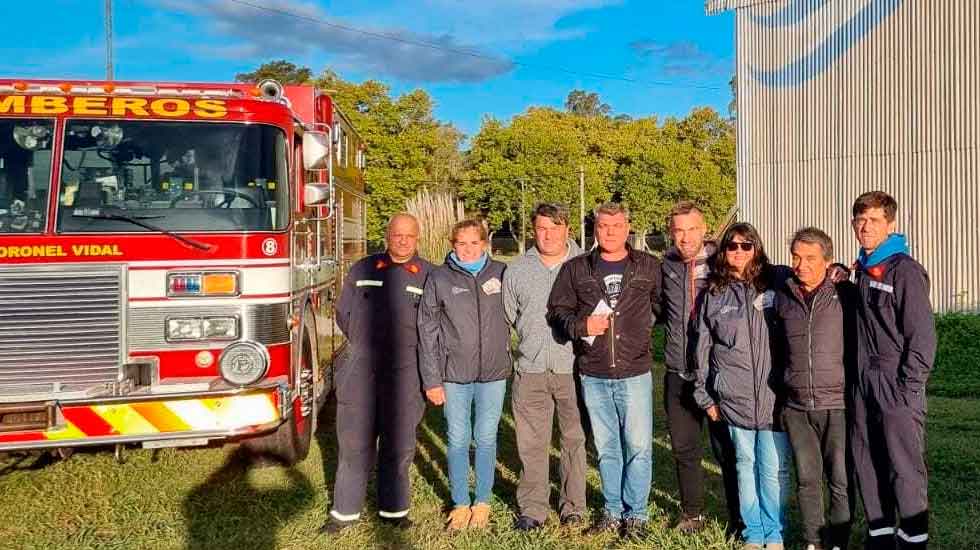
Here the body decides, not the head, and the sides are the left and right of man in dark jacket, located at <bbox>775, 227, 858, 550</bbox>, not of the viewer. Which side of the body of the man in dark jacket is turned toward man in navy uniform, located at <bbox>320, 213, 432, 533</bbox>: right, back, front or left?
right

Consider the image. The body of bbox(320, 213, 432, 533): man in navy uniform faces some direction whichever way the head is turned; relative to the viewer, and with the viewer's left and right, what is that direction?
facing the viewer

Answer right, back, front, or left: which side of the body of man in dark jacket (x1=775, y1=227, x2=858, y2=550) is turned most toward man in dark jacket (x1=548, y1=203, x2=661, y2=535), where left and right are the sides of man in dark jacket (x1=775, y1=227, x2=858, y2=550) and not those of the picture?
right

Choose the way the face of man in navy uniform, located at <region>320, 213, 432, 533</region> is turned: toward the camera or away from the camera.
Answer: toward the camera

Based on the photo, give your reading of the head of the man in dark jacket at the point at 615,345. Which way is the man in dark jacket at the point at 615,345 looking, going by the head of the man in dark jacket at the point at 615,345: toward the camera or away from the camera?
toward the camera

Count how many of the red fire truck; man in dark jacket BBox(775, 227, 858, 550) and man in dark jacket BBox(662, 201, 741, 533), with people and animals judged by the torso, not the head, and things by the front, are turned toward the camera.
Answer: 3

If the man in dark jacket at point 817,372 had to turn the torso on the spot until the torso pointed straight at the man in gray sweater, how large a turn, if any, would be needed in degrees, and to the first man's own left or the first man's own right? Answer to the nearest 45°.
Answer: approximately 90° to the first man's own right

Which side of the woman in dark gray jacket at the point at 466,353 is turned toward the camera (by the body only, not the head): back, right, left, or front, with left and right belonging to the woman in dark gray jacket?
front

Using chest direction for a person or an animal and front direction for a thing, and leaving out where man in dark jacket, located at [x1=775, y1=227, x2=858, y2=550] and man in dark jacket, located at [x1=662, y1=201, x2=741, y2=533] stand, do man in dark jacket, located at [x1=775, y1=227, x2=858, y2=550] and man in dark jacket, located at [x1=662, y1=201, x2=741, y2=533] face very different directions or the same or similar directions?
same or similar directions

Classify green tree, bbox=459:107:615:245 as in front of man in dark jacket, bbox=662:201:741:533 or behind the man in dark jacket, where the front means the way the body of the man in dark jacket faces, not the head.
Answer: behind

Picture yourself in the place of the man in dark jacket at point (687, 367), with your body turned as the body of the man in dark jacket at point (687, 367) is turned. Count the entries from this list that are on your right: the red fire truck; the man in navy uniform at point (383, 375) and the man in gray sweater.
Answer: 3

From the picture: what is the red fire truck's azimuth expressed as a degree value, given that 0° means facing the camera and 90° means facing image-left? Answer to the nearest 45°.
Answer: approximately 0°

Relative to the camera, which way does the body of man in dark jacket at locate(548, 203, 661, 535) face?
toward the camera
